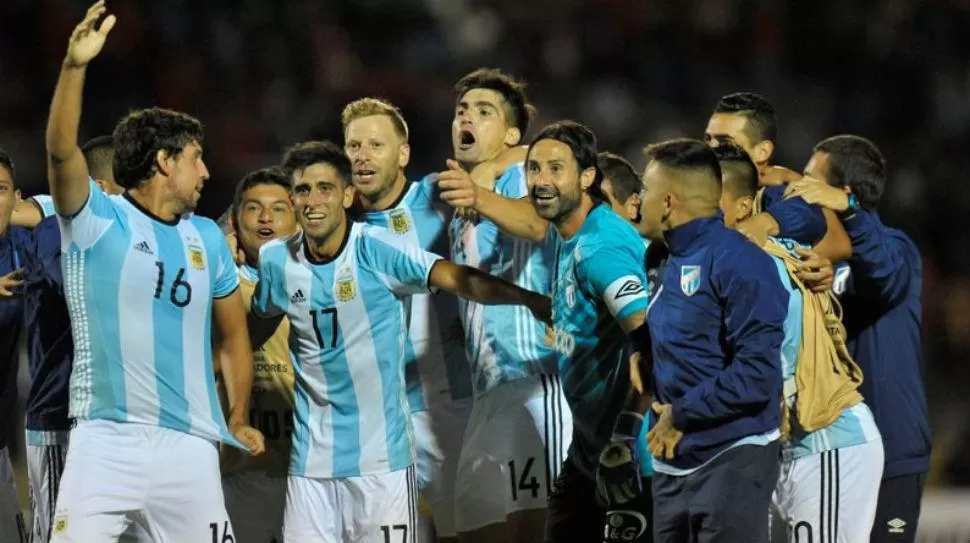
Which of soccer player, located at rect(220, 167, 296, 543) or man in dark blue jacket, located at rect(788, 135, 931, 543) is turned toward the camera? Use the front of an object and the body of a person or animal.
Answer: soccer player, located at rect(220, 167, 296, 543)

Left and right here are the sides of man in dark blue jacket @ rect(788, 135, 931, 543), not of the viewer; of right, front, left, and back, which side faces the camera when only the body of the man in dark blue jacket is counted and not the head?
left

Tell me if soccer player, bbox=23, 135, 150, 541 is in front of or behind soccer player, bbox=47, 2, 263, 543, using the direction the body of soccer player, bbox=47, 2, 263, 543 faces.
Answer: behind

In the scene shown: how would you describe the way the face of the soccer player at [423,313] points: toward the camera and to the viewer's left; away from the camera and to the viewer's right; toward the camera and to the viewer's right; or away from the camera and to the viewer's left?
toward the camera and to the viewer's left

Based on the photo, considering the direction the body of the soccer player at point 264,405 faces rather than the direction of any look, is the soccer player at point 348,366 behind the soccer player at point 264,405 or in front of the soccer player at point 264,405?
in front

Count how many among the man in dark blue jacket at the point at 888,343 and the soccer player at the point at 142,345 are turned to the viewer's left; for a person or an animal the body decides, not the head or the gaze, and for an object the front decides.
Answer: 1

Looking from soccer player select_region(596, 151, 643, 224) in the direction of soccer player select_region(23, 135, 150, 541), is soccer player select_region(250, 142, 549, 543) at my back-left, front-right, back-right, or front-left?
front-left

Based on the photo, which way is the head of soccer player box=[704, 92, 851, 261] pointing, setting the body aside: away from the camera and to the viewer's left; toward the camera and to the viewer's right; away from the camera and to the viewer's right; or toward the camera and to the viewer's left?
toward the camera and to the viewer's left

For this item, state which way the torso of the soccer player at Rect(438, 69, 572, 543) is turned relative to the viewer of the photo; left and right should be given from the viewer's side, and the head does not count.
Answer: facing the viewer and to the left of the viewer

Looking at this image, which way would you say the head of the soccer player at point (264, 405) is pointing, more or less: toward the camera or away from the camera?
toward the camera

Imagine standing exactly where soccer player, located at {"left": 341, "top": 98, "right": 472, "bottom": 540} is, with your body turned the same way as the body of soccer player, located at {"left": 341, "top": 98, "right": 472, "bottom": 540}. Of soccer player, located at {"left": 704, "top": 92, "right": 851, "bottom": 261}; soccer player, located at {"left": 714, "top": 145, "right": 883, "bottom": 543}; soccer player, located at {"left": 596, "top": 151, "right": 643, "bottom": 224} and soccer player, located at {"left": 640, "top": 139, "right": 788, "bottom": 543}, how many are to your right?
0

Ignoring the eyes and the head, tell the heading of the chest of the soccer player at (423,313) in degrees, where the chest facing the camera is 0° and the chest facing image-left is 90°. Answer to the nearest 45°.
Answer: approximately 45°

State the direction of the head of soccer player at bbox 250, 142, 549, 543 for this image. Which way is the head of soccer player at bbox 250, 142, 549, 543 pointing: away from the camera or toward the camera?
toward the camera

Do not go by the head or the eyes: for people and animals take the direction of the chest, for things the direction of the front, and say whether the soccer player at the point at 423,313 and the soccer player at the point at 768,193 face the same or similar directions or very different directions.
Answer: same or similar directions

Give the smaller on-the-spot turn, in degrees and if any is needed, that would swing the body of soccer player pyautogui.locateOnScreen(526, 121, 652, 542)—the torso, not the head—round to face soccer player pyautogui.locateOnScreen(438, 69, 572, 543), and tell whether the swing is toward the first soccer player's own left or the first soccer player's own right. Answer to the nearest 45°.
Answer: approximately 90° to the first soccer player's own right

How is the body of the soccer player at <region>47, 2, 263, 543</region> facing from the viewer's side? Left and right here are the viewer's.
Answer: facing the viewer and to the right of the viewer

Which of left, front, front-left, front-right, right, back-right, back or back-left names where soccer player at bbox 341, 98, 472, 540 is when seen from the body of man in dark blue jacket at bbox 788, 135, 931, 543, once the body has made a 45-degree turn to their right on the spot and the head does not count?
front-left

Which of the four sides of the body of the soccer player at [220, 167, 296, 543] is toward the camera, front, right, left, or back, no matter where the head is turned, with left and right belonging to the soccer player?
front

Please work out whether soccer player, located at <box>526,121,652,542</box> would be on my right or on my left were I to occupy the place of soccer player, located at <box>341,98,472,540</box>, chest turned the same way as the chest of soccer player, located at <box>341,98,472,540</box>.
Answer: on my left

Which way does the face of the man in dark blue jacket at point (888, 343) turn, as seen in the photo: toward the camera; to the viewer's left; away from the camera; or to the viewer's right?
to the viewer's left
